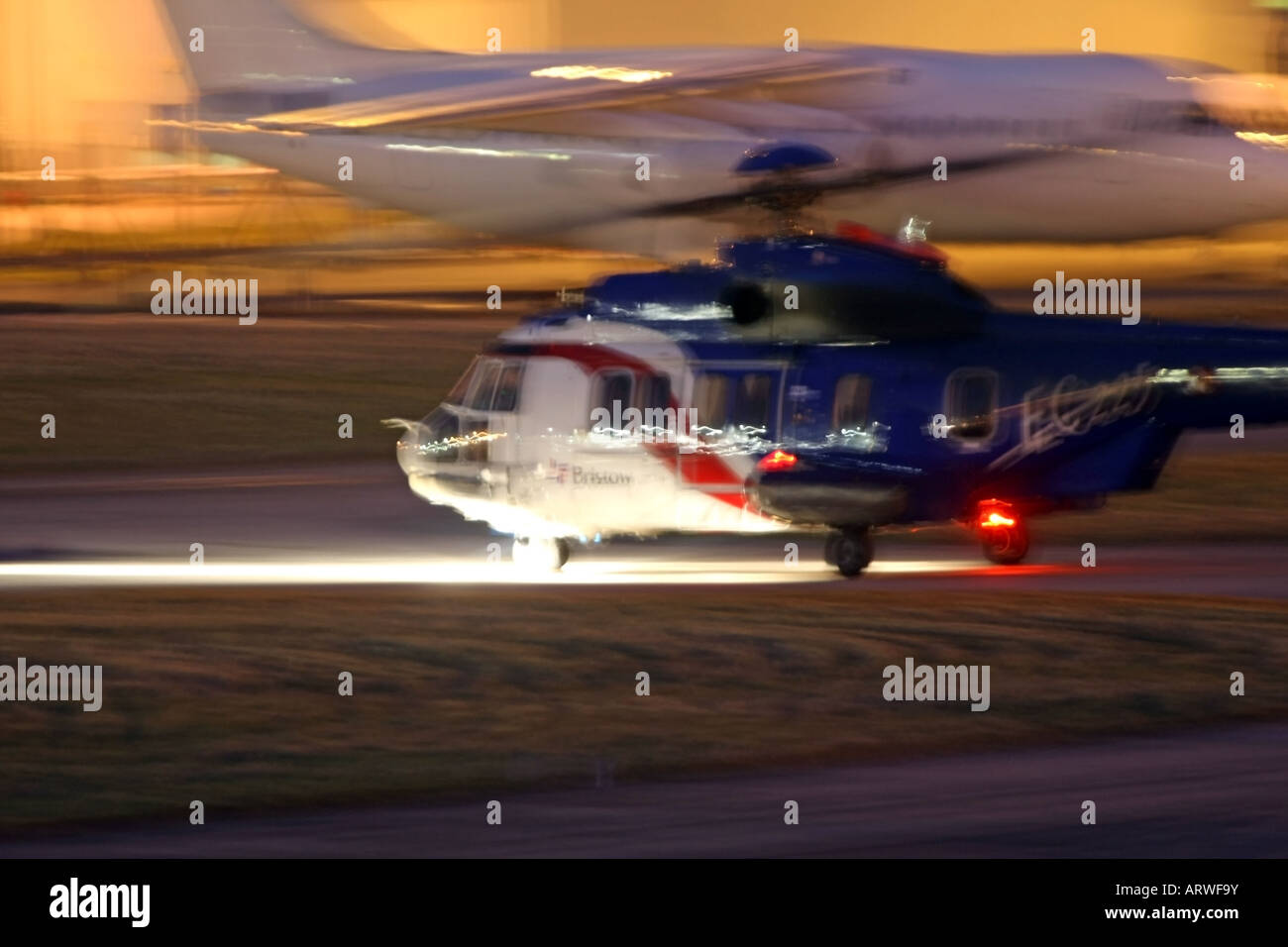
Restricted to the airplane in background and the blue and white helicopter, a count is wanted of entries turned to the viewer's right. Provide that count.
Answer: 1

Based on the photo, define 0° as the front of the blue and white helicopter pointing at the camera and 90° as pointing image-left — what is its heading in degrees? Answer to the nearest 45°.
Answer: approximately 90°

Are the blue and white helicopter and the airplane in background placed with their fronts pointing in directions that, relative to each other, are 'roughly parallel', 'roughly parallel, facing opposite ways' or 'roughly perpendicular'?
roughly parallel, facing opposite ways

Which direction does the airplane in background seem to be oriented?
to the viewer's right

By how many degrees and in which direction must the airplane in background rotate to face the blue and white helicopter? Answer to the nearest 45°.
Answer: approximately 90° to its right

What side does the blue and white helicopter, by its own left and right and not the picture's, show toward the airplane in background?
right
